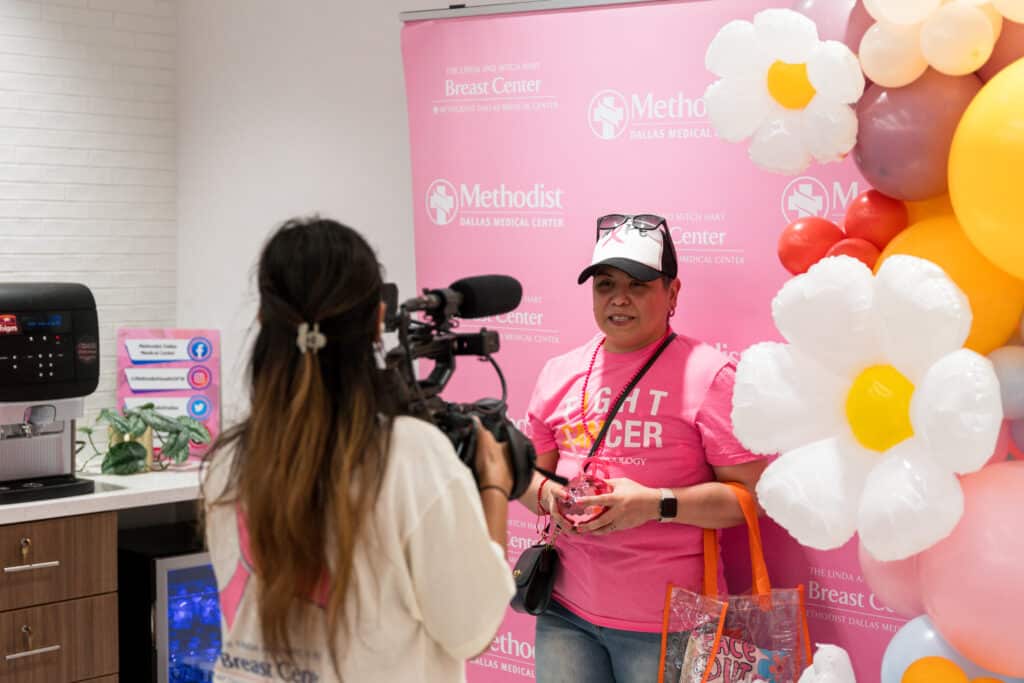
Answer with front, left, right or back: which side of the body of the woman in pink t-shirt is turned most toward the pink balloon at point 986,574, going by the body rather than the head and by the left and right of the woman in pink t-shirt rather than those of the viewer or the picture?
left

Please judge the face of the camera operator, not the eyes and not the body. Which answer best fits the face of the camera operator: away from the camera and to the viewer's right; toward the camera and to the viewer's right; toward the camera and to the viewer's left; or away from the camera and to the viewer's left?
away from the camera and to the viewer's right

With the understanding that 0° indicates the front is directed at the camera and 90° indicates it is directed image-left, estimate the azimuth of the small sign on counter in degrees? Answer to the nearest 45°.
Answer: approximately 0°

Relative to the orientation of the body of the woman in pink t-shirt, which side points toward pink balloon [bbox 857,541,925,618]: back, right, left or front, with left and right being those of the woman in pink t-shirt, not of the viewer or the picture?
left

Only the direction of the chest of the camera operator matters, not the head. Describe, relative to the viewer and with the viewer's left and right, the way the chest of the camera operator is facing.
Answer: facing away from the viewer and to the right of the viewer

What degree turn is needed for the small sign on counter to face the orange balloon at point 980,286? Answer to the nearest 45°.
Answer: approximately 45° to its left

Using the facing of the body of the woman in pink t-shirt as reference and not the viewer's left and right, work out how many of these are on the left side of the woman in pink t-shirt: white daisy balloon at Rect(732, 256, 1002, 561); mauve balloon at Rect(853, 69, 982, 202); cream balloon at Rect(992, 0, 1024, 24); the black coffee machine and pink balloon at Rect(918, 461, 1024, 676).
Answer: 4

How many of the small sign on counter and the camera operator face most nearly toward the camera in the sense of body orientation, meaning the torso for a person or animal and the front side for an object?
1
